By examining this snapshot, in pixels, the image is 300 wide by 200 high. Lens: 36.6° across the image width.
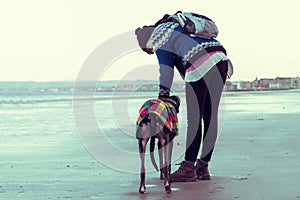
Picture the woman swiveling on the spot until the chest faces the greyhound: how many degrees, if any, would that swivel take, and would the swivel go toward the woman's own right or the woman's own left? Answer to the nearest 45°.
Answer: approximately 45° to the woman's own left

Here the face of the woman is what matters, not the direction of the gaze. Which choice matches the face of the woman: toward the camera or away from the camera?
away from the camera

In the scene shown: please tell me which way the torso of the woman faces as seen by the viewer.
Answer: to the viewer's left
